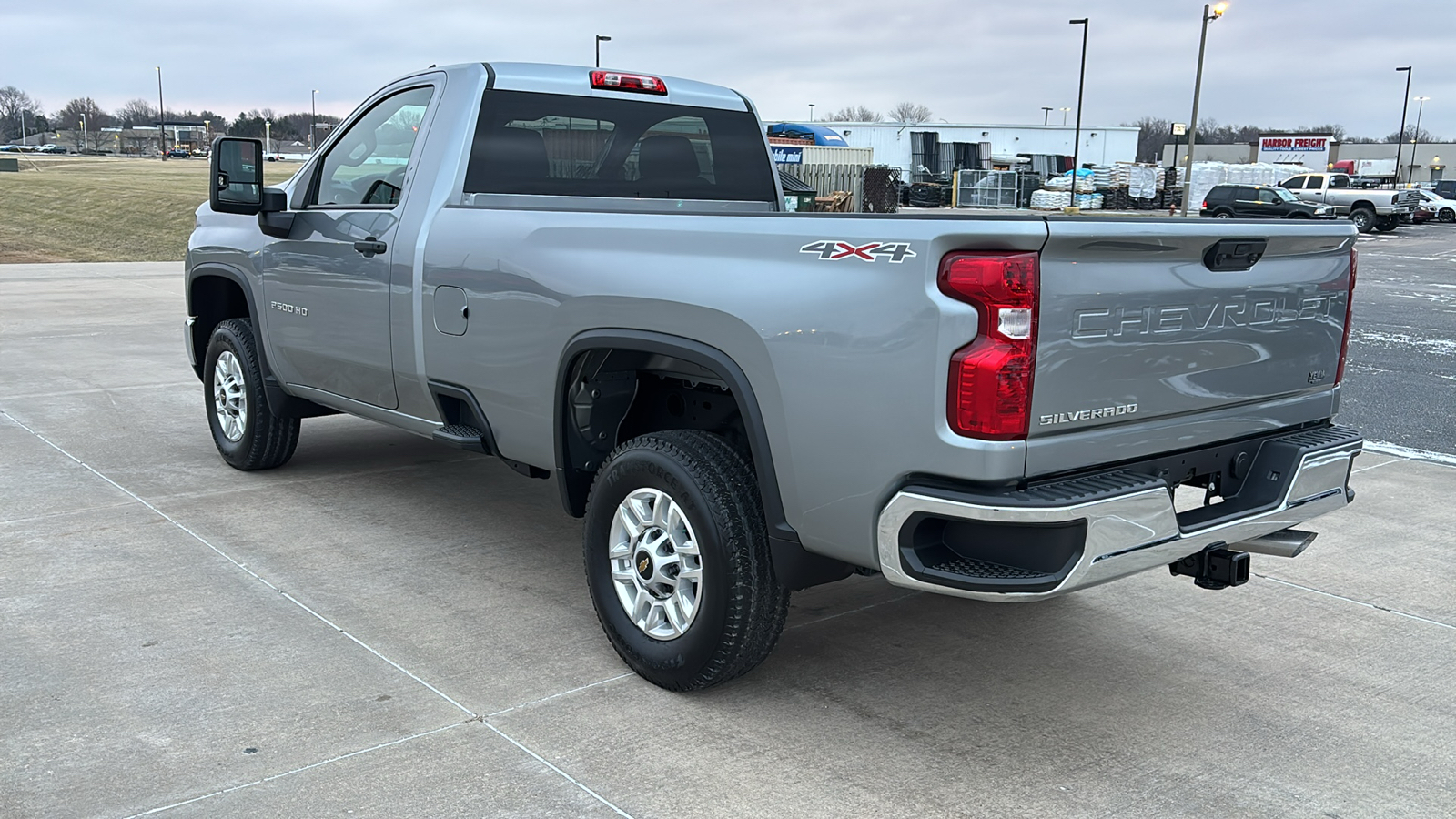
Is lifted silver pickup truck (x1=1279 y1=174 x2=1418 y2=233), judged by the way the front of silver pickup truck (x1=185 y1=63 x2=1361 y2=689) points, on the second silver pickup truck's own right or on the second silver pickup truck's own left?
on the second silver pickup truck's own right

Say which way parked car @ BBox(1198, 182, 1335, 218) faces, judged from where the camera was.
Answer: facing the viewer and to the right of the viewer

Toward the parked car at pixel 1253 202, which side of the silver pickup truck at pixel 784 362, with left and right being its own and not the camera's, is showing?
right

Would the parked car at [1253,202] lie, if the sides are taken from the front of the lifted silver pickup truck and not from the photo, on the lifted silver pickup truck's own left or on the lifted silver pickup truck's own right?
on the lifted silver pickup truck's own left

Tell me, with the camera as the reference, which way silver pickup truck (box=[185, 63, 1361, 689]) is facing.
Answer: facing away from the viewer and to the left of the viewer
